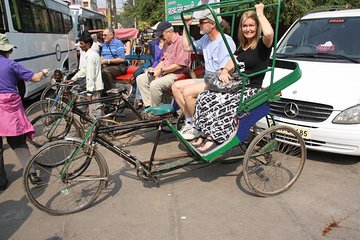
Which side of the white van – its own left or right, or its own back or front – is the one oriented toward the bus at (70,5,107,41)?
right

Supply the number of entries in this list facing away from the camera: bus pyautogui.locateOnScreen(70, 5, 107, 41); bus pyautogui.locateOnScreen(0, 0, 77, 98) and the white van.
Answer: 0

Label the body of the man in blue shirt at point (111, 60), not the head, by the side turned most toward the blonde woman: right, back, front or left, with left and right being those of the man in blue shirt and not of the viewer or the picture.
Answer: left

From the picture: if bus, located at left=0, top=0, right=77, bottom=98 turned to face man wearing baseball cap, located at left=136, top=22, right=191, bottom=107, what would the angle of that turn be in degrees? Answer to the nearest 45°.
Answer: approximately 45° to its left

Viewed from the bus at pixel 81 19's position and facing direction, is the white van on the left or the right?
on its left

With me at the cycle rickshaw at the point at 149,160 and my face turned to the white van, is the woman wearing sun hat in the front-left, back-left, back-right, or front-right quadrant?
back-left

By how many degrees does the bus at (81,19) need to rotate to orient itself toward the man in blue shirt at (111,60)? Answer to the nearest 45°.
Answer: approximately 45° to its left

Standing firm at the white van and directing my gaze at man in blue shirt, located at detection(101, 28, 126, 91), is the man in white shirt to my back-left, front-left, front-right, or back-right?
front-left

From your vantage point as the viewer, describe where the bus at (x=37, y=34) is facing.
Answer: facing the viewer and to the left of the viewer

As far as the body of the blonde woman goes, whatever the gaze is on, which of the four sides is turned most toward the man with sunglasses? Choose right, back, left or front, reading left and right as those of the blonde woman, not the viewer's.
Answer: right

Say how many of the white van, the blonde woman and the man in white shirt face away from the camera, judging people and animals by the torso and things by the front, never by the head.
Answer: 0

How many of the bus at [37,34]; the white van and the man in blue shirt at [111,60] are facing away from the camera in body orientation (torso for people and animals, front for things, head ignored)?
0
